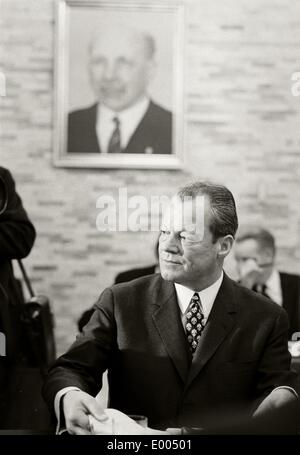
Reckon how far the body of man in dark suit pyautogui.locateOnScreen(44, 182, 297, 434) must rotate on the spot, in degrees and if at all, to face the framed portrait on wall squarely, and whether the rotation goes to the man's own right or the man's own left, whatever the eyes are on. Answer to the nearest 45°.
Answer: approximately 180°

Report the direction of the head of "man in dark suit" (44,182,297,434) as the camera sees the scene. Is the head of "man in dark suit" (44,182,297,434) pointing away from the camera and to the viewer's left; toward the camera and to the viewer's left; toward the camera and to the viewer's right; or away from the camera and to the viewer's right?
toward the camera and to the viewer's left

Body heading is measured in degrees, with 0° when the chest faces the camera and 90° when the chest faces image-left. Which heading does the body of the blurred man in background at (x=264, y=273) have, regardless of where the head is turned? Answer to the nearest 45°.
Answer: approximately 45°

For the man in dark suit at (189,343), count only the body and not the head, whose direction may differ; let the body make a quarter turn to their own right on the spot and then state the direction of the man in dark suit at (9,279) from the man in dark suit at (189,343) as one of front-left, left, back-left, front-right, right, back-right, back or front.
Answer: front-right

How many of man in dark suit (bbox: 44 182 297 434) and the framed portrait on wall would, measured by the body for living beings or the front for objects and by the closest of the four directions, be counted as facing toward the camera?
2

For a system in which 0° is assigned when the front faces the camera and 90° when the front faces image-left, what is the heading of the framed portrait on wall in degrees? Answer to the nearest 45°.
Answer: approximately 0°

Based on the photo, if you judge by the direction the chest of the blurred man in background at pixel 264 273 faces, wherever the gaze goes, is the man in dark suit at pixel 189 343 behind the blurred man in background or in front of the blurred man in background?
in front

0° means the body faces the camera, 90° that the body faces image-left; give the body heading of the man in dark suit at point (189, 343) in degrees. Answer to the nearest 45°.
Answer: approximately 0°

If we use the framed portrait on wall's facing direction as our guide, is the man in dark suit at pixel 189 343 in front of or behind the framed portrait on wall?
in front
